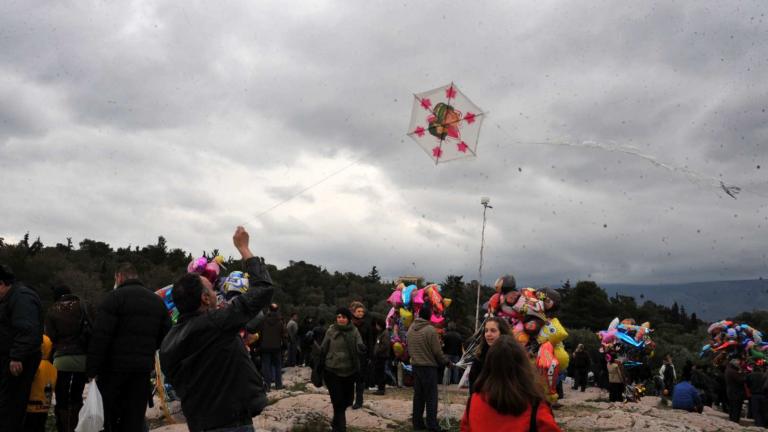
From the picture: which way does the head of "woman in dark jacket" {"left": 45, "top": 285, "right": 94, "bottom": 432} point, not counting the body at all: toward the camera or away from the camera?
away from the camera

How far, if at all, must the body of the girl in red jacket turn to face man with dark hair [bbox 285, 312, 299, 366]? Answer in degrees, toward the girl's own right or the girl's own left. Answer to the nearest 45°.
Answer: approximately 45° to the girl's own left

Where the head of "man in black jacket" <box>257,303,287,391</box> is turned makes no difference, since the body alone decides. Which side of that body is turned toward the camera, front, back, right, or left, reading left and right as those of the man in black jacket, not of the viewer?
back

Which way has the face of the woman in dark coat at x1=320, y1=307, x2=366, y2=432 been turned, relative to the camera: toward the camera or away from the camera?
toward the camera

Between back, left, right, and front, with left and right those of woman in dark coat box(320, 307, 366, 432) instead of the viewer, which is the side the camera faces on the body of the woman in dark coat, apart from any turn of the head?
front

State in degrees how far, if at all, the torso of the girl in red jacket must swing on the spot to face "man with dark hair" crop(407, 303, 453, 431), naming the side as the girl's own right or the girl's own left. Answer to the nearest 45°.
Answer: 0° — they already face them

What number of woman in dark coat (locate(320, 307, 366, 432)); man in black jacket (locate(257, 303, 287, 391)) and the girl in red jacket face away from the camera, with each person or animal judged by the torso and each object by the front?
2

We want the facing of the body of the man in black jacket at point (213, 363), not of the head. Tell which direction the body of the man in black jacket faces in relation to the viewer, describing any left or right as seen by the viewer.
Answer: facing away from the viewer and to the right of the viewer

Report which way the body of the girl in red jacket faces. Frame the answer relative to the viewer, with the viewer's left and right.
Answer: facing away from the viewer

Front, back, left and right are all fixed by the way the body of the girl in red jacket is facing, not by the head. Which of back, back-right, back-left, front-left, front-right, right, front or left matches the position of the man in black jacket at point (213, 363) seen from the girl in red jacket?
left

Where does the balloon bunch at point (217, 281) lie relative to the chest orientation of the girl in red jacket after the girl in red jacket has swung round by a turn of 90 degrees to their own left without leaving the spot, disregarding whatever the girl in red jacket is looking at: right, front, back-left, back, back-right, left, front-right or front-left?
front-right

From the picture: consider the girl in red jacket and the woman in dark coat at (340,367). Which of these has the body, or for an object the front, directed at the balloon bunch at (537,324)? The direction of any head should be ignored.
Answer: the girl in red jacket

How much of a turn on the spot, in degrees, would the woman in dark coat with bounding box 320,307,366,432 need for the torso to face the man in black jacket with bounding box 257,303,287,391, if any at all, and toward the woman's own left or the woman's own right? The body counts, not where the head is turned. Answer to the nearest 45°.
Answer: approximately 180°

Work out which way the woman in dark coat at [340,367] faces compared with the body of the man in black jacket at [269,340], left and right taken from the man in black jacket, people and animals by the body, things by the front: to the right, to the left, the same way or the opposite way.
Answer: the opposite way

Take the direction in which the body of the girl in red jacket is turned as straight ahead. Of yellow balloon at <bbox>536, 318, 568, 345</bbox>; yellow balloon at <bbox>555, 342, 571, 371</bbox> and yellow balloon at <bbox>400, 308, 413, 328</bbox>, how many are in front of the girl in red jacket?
3

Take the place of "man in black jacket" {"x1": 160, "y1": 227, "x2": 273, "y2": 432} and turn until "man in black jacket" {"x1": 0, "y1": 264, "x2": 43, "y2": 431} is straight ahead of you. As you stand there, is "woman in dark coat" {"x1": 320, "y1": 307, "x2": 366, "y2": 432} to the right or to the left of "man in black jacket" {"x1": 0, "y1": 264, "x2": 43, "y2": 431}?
right

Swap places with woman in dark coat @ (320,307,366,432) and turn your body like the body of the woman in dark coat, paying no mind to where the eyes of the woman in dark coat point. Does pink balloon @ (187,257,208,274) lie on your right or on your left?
on your right

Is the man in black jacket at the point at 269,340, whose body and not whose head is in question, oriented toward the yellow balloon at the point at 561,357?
no

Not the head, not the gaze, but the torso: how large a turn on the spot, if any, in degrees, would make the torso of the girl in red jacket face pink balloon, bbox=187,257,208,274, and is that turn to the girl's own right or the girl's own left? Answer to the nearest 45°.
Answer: approximately 45° to the girl's own left

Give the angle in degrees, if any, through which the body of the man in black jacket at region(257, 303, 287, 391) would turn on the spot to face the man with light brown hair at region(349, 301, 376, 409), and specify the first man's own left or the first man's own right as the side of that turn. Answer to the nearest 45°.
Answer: approximately 135° to the first man's own right

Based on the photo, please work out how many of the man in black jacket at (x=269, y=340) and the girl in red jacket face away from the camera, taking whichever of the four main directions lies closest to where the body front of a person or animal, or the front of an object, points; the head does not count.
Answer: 2
